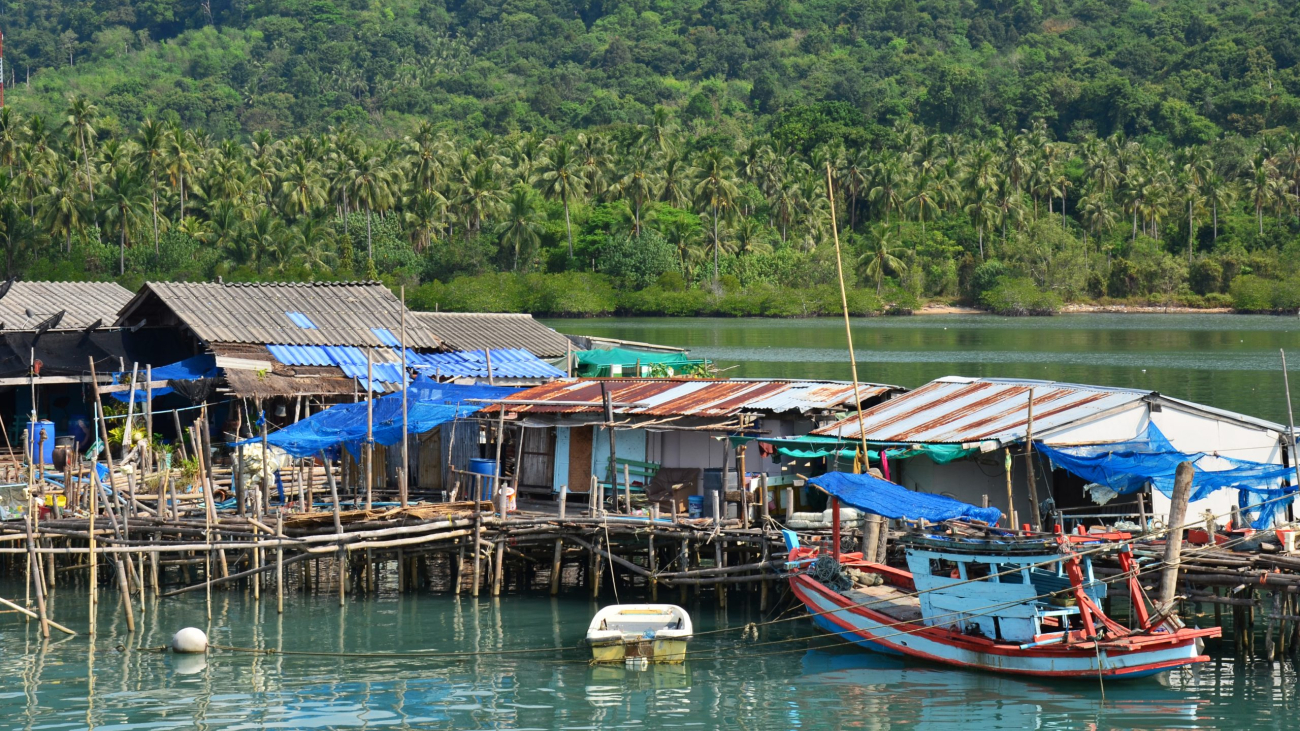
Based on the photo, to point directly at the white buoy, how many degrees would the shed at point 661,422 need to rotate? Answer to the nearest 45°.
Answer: approximately 45° to its right

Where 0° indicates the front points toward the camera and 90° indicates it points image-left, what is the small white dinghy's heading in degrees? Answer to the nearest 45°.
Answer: approximately 180°

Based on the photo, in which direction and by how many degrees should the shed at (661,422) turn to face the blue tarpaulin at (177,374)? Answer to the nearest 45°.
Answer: approximately 135° to its right

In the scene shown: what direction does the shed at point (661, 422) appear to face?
toward the camera

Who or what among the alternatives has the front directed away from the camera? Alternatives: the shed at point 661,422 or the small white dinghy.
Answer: the small white dinghy

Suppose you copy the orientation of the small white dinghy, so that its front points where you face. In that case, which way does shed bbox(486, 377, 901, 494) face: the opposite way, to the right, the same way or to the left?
the opposite way

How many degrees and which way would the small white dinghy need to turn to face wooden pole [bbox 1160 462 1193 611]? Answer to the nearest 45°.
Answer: approximately 90° to its right

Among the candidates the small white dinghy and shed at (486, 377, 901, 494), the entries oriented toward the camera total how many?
1

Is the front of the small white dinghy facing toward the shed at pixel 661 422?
yes

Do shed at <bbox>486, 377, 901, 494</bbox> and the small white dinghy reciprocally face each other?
yes

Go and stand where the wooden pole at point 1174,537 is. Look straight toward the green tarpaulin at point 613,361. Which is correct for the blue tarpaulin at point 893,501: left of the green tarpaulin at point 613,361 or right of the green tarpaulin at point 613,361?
left

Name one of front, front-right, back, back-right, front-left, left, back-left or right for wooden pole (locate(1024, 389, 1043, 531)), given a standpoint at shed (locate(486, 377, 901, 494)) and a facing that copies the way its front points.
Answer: front-left

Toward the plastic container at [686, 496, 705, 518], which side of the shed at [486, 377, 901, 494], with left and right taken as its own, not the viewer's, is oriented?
front

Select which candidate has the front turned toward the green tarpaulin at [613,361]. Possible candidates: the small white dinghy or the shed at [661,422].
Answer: the small white dinghy

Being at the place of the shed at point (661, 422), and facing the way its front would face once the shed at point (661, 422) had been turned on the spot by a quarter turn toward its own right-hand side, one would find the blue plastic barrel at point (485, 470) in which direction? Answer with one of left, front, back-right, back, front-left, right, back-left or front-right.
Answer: front

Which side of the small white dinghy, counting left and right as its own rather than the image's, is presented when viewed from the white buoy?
left
